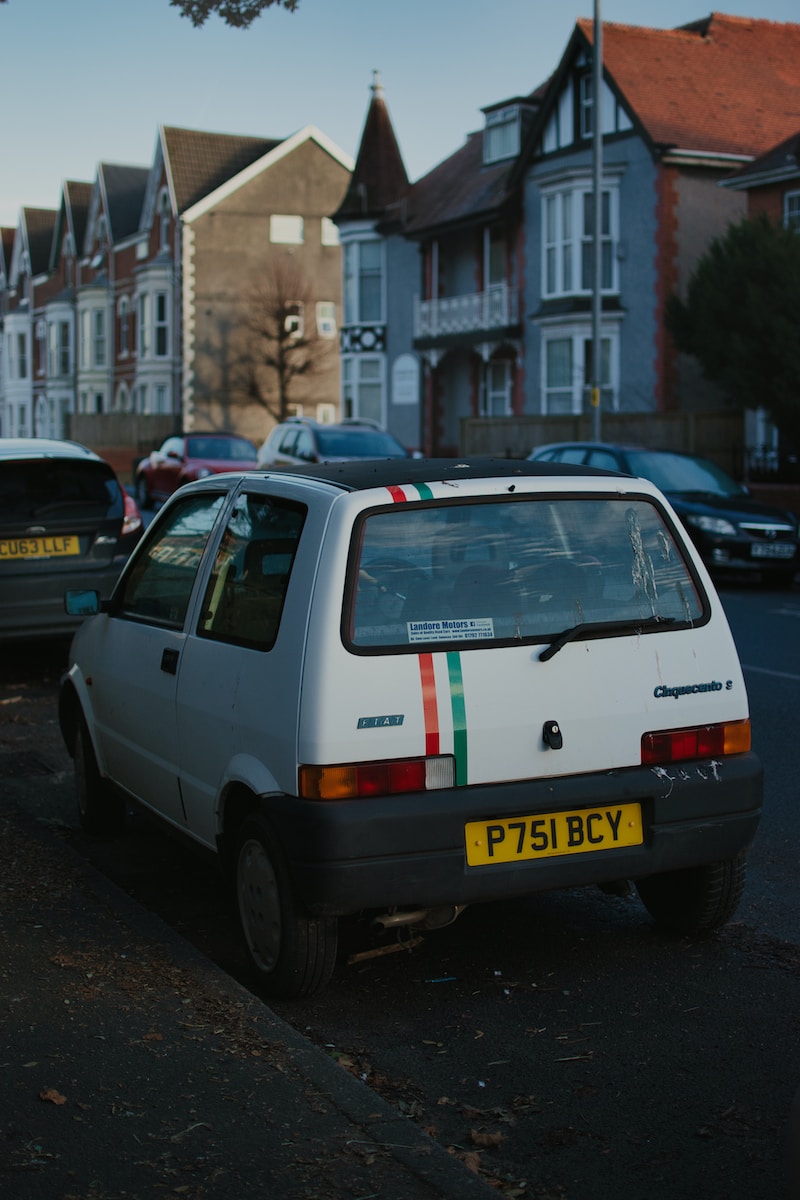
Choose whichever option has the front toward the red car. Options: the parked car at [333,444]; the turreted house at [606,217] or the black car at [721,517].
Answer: the turreted house

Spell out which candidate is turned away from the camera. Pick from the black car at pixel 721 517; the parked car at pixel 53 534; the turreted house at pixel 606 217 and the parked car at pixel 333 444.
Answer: the parked car at pixel 53 534

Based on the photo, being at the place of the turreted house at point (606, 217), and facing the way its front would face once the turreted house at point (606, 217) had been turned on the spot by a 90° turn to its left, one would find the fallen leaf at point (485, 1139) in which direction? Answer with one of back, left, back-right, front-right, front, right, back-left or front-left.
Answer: front-right

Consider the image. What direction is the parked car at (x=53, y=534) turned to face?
away from the camera

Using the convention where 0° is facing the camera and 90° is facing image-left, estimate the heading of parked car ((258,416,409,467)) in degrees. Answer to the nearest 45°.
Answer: approximately 315°

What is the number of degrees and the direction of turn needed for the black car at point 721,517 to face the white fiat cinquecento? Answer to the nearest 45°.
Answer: approximately 45° to its right

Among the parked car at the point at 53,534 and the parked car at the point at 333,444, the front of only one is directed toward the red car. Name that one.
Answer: the parked car at the point at 53,534

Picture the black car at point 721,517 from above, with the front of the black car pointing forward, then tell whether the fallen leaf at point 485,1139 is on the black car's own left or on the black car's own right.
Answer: on the black car's own right

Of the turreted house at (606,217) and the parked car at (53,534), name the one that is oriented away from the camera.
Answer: the parked car

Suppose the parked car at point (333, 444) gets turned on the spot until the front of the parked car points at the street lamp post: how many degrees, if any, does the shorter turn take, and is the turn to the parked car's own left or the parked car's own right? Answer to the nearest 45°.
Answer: approximately 90° to the parked car's own left

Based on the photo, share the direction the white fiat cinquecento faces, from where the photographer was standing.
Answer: facing away from the viewer and to the left of the viewer

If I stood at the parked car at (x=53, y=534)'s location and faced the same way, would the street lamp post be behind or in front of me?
in front

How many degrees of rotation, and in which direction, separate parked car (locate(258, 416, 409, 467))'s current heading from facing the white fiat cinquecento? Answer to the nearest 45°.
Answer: approximately 45° to its right

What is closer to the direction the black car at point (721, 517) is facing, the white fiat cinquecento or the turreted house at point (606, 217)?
the white fiat cinquecento
